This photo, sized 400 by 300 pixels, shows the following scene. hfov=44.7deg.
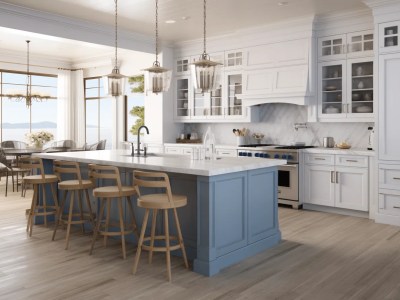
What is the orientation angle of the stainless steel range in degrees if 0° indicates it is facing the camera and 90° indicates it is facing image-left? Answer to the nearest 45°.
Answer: approximately 45°

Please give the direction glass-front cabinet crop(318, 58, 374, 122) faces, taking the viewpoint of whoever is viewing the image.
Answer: facing the viewer and to the left of the viewer

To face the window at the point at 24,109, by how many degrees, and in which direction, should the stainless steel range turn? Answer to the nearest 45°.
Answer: approximately 90° to its right

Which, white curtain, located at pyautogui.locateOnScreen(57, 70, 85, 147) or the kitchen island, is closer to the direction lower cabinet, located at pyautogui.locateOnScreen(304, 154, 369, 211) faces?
the kitchen island

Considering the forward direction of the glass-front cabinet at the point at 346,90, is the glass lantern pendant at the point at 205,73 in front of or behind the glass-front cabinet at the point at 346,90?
in front

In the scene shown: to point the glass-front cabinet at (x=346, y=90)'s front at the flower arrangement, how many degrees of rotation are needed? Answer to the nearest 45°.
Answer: approximately 45° to its right

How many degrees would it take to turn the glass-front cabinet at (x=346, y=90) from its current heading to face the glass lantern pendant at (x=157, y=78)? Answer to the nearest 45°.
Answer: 0° — it already faces it

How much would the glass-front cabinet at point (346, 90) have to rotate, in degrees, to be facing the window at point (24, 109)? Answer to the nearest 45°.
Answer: approximately 45° to its right

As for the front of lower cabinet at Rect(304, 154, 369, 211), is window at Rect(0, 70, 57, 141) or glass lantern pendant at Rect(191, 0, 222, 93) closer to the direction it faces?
the glass lantern pendant

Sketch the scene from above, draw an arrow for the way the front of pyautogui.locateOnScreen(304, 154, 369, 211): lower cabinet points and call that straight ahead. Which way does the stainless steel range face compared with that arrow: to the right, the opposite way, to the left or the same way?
the same way
